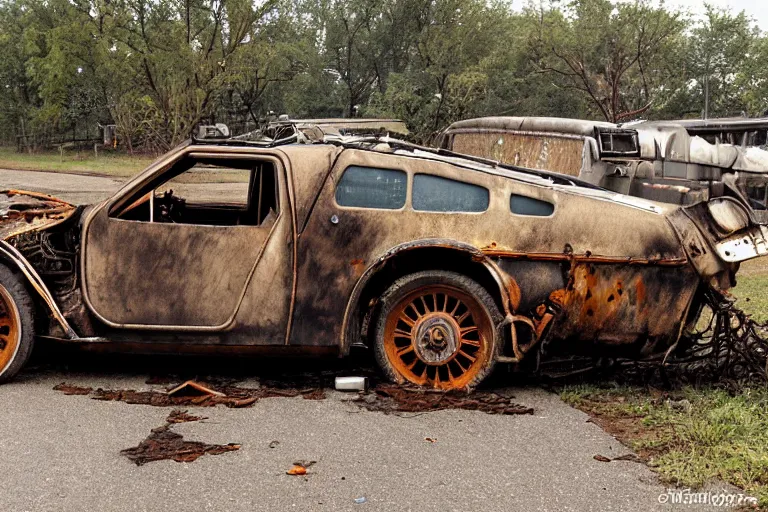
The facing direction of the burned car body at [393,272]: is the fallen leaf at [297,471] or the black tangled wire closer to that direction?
the fallen leaf

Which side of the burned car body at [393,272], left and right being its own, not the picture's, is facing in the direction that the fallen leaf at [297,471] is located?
left

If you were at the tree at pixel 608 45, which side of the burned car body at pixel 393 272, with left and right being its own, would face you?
right

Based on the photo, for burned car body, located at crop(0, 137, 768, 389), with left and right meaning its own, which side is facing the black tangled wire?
back

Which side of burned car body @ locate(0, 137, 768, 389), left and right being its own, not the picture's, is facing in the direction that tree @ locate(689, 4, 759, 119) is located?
right

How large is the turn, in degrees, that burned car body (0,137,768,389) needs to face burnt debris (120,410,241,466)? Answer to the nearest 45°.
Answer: approximately 45° to its left

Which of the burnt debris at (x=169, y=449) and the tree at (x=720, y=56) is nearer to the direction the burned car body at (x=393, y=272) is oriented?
the burnt debris

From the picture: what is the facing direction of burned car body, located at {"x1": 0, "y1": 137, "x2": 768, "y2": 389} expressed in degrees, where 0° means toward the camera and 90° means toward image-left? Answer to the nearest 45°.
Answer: approximately 90°
